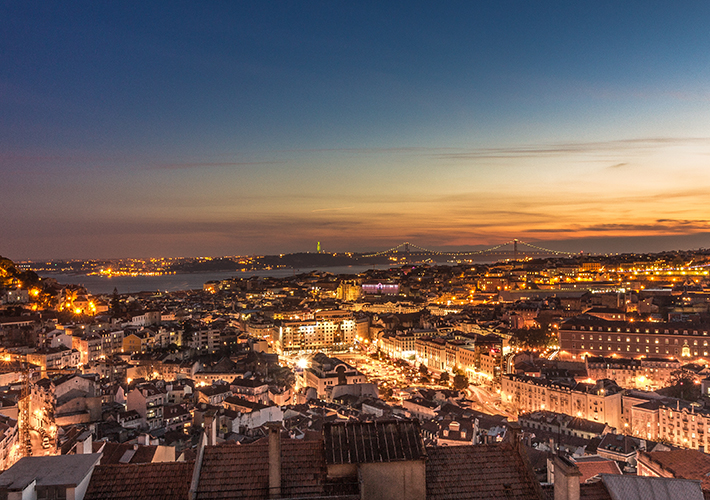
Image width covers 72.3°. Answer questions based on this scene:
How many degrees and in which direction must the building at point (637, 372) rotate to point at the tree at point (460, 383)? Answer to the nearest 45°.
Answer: approximately 90° to its right

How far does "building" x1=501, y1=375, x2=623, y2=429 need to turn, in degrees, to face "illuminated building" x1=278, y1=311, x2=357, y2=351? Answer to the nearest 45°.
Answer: approximately 90° to its right

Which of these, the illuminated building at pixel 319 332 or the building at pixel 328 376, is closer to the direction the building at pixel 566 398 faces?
the building

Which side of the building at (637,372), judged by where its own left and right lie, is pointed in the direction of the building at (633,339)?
back

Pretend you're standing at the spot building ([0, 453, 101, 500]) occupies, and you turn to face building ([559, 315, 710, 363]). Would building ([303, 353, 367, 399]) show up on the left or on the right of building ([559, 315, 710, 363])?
left

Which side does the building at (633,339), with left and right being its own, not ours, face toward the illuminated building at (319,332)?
right

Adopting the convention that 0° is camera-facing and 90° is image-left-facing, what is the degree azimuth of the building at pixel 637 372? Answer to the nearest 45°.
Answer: approximately 0°

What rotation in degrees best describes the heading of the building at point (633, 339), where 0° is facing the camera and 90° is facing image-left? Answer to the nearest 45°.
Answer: approximately 0°

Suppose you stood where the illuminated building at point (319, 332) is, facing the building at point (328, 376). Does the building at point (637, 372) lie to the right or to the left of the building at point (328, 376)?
left

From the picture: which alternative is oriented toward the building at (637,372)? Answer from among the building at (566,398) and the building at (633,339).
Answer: the building at (633,339)

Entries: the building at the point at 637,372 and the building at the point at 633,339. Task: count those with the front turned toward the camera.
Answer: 2
